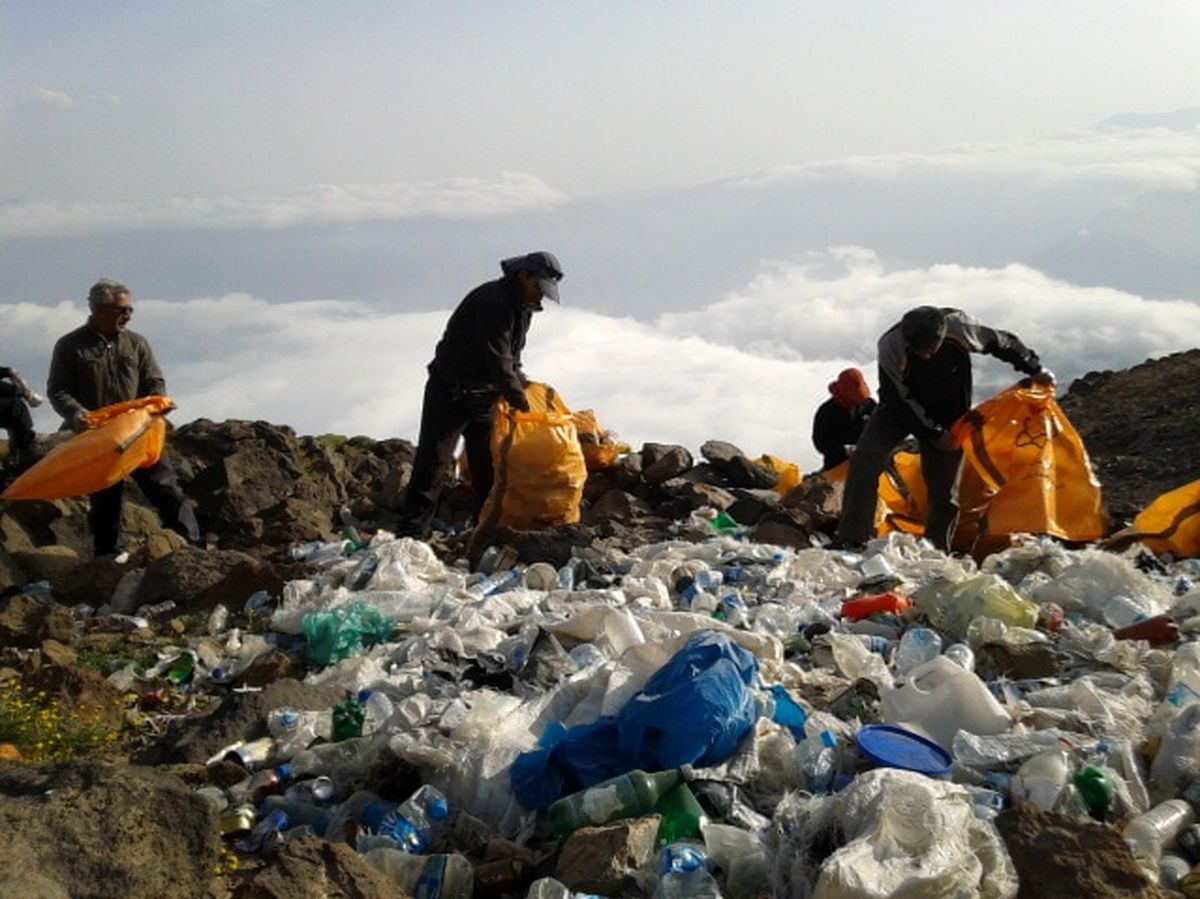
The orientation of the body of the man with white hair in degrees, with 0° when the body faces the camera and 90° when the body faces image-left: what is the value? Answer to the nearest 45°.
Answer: approximately 315°

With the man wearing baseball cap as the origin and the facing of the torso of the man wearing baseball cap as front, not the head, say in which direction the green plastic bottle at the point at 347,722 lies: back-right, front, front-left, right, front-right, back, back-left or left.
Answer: right

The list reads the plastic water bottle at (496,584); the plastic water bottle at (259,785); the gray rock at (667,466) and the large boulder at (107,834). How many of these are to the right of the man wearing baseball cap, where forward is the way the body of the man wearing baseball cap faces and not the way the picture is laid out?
3

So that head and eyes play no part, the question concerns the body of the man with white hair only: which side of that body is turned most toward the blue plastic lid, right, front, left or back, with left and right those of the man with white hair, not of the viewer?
front

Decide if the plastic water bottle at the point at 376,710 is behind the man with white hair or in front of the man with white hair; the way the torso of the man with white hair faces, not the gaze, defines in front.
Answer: in front

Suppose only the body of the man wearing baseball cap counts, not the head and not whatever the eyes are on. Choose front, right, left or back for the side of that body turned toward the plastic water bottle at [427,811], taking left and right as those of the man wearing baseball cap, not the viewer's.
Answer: right

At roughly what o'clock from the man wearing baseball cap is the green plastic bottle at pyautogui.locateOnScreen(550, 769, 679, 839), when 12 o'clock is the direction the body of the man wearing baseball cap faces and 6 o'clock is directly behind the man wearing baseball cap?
The green plastic bottle is roughly at 3 o'clock from the man wearing baseball cap.

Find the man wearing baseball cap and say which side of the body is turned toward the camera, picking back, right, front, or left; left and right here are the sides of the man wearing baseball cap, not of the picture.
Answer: right

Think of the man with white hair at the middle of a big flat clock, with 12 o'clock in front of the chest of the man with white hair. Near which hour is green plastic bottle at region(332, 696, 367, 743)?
The green plastic bottle is roughly at 1 o'clock from the man with white hair.
